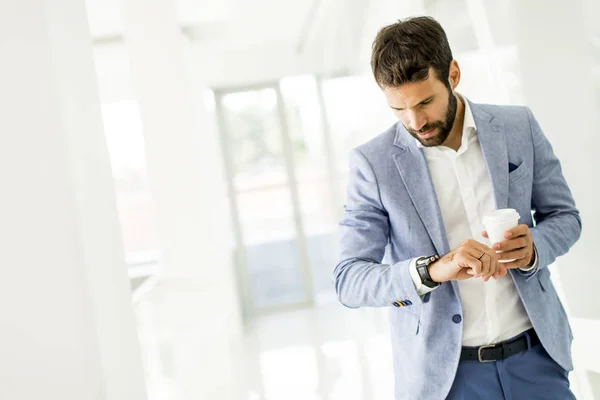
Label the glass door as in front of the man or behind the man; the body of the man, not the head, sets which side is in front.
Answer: behind

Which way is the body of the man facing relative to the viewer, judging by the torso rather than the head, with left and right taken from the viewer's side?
facing the viewer
